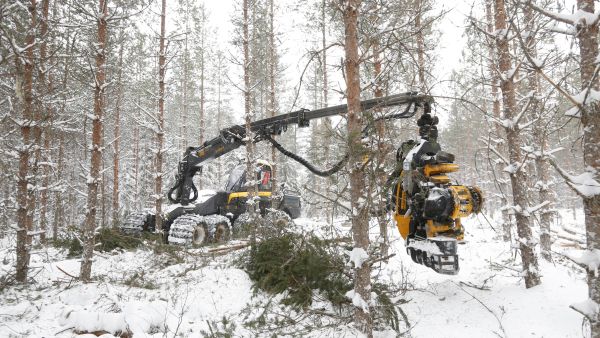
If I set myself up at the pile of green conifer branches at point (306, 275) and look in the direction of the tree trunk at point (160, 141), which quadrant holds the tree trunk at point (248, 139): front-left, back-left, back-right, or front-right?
front-right

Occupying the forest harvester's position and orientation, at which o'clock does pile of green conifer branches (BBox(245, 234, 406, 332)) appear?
The pile of green conifer branches is roughly at 3 o'clock from the forest harvester.
